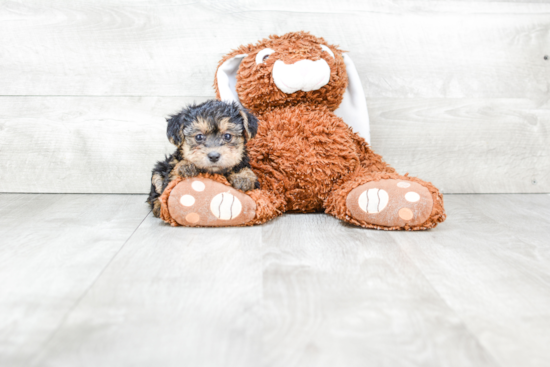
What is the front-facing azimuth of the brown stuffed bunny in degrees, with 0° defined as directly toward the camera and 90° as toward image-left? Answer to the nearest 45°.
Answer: approximately 0°

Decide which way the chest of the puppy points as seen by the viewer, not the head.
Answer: toward the camera

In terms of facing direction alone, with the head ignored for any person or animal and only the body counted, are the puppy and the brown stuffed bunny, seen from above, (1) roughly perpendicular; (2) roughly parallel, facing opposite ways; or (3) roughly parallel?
roughly parallel
